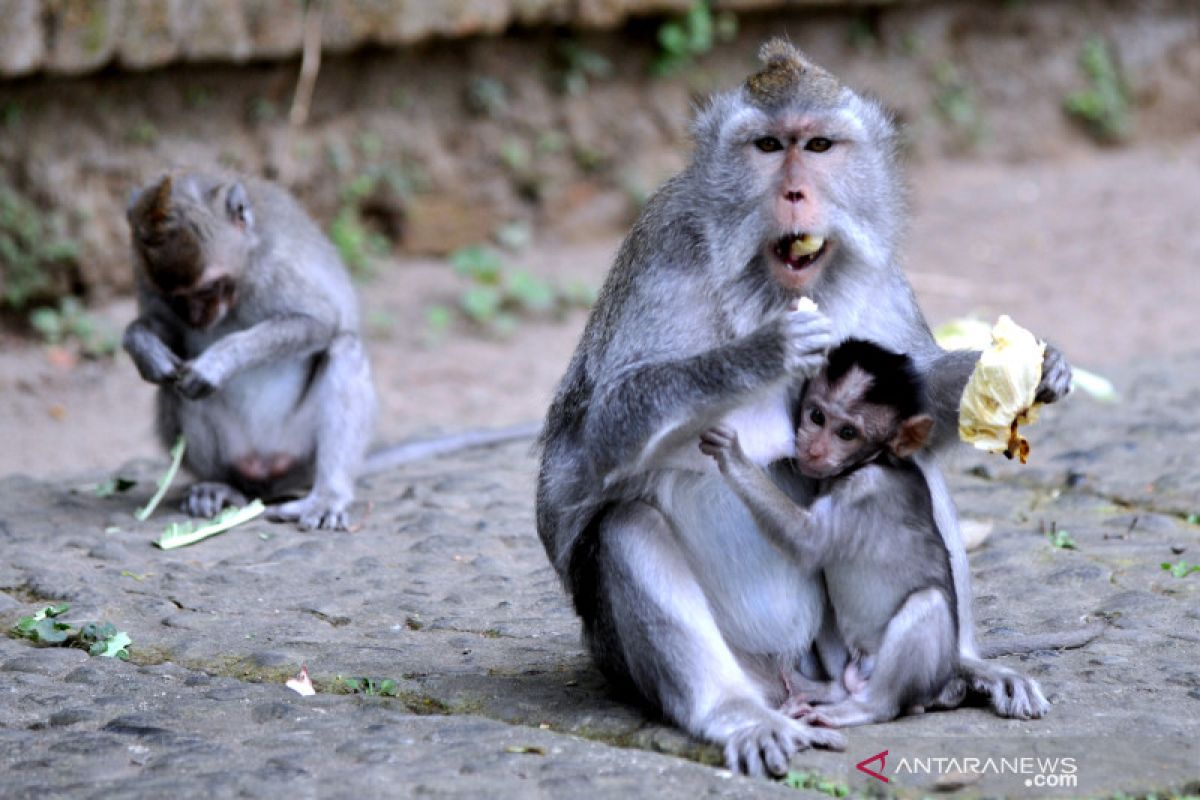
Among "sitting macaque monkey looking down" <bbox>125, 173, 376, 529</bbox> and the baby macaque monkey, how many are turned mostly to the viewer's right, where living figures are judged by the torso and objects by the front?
0

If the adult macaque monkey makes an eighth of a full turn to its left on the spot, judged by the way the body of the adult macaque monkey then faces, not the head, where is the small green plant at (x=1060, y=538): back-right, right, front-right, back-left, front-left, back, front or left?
front-left

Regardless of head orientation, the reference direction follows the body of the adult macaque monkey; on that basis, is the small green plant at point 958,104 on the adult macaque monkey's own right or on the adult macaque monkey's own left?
on the adult macaque monkey's own left

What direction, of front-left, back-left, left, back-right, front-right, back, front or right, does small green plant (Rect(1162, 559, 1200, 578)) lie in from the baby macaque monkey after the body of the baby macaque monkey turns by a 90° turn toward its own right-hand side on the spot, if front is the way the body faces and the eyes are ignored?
right

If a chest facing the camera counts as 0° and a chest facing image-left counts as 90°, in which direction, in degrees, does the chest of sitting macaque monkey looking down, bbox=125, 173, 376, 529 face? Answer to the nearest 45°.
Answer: approximately 45°

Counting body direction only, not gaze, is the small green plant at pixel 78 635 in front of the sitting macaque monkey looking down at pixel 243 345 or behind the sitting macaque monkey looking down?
in front

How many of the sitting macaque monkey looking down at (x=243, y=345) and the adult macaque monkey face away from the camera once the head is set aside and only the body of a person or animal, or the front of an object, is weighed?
0

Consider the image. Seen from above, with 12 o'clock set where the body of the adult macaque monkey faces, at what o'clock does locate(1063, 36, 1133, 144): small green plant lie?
The small green plant is roughly at 8 o'clock from the adult macaque monkey.

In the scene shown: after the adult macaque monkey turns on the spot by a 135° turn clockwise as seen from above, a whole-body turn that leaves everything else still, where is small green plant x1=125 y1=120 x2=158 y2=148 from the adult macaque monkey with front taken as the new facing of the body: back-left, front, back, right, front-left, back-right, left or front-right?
front-right

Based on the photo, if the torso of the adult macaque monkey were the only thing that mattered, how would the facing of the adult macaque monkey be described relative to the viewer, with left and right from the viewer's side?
facing the viewer and to the right of the viewer

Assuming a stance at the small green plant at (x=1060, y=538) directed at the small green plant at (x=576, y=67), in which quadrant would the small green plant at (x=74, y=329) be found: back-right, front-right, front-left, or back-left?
front-left
